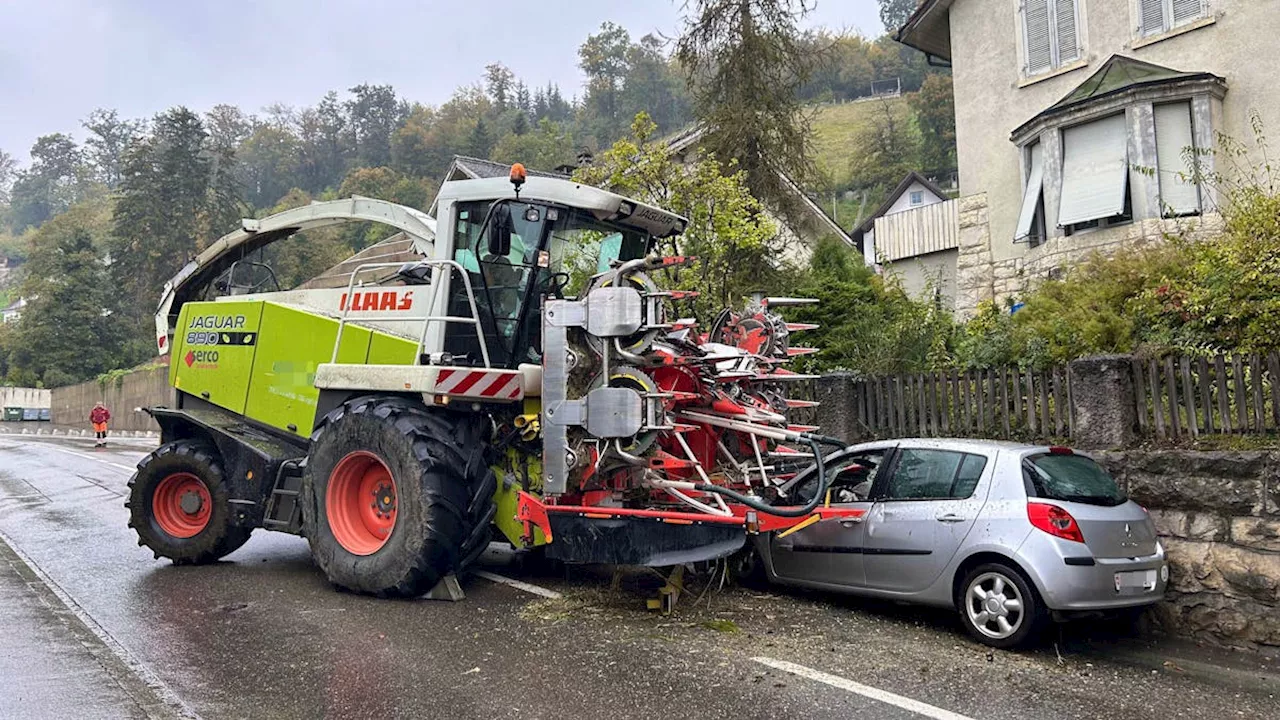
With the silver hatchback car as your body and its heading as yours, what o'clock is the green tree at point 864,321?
The green tree is roughly at 1 o'clock from the silver hatchback car.

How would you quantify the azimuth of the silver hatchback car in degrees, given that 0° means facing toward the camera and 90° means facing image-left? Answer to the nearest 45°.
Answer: approximately 135°

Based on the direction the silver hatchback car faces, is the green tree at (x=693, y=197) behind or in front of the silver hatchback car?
in front

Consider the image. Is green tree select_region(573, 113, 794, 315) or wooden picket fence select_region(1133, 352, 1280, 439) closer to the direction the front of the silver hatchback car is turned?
the green tree

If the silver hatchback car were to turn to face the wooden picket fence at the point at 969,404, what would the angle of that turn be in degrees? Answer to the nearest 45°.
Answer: approximately 45° to its right

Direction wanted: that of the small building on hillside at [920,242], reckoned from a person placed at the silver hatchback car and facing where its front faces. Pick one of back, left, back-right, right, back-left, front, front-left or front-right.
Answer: front-right

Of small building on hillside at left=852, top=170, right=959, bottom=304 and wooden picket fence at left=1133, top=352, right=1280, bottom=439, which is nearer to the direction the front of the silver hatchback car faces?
the small building on hillside
